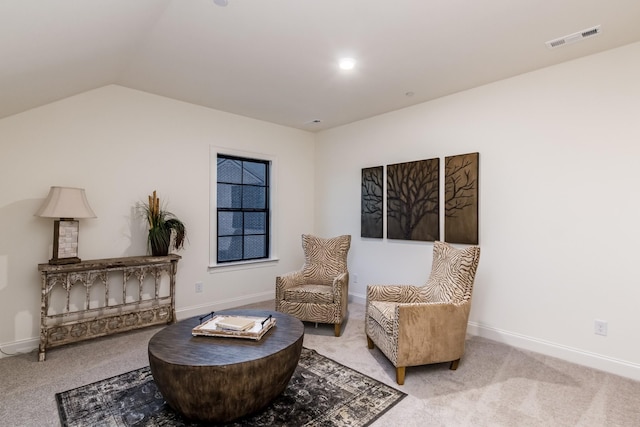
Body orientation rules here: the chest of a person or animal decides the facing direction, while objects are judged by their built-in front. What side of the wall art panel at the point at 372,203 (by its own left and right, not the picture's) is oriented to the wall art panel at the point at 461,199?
left

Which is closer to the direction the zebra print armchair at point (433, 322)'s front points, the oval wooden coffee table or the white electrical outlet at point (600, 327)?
the oval wooden coffee table

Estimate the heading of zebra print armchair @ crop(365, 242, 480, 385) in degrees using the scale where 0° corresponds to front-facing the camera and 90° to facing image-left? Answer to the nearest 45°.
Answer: approximately 45°

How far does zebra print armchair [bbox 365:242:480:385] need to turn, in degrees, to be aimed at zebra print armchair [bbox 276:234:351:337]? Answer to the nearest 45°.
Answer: approximately 90° to its right

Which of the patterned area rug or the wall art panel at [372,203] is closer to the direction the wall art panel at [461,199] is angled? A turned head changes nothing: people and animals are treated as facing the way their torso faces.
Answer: the patterned area rug

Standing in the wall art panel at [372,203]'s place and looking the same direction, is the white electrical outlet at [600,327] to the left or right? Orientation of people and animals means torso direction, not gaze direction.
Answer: on its left

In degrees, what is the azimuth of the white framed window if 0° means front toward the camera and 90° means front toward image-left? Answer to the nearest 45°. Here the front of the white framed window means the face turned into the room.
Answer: approximately 315°

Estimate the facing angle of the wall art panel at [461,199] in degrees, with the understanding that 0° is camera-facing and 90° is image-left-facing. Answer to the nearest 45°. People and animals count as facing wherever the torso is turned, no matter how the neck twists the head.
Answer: approximately 45°
